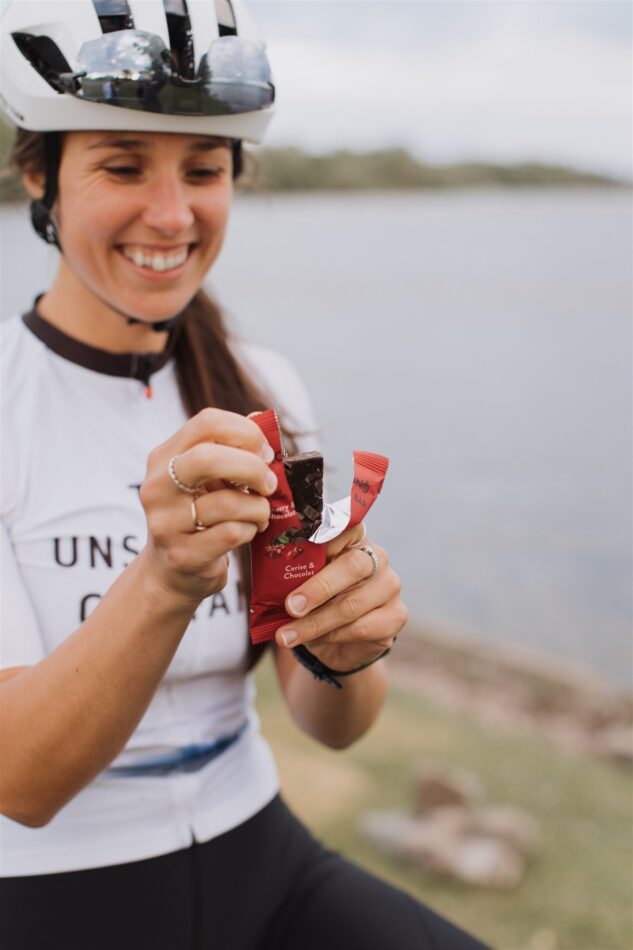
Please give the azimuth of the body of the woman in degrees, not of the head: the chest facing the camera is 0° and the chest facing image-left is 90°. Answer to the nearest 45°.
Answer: approximately 315°

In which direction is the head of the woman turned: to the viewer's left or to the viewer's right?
to the viewer's right
